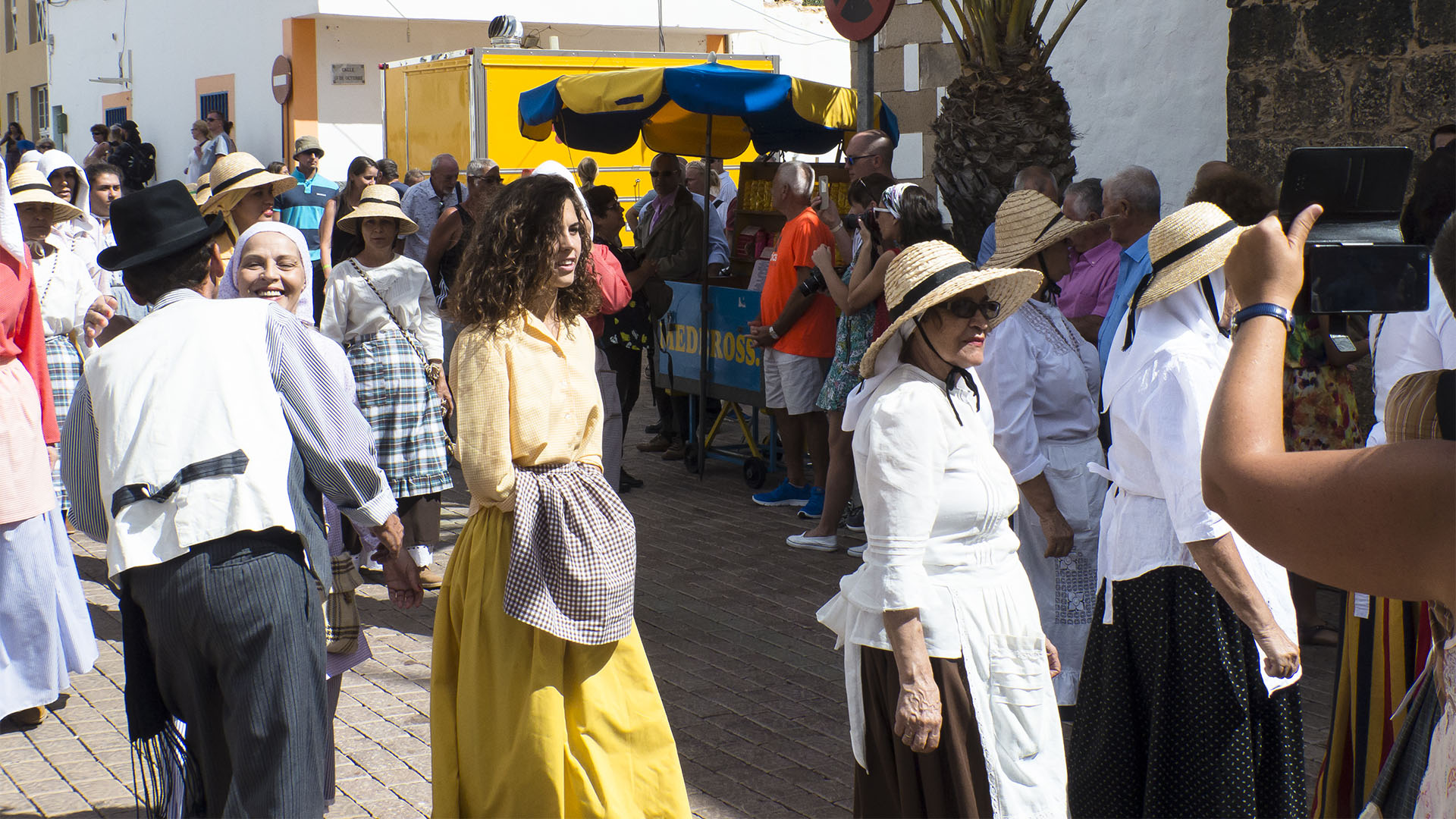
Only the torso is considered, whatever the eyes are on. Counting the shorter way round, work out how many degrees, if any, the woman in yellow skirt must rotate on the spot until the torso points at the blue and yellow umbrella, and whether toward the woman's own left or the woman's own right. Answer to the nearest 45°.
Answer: approximately 135° to the woman's own left

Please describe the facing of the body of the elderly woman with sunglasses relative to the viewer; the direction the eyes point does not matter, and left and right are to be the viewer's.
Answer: facing the viewer and to the right of the viewer

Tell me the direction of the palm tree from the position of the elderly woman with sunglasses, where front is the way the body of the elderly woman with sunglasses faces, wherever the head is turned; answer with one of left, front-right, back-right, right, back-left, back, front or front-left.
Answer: back-left

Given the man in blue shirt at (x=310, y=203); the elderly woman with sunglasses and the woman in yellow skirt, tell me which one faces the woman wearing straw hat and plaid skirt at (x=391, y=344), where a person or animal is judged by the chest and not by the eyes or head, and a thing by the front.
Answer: the man in blue shirt

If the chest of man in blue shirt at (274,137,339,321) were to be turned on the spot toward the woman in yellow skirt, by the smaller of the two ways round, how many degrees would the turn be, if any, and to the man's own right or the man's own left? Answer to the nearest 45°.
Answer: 0° — they already face them

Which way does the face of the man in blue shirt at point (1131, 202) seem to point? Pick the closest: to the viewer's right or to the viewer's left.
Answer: to the viewer's left

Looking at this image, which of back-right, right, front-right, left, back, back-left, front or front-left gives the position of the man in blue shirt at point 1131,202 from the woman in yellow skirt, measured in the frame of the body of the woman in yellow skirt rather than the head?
left

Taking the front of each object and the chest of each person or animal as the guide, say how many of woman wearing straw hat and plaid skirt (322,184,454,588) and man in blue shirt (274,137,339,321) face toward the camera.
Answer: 2
